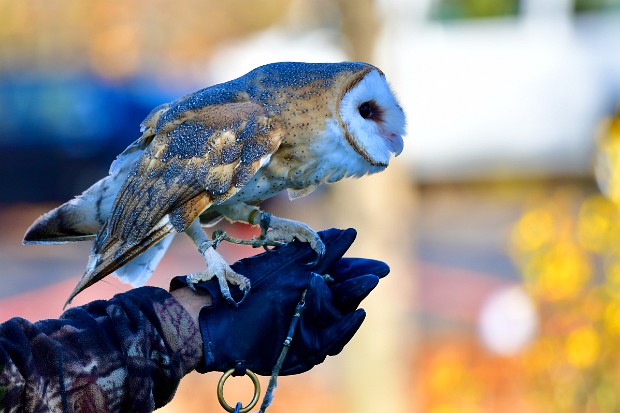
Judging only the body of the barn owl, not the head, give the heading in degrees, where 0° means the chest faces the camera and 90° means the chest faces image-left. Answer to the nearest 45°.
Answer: approximately 270°
